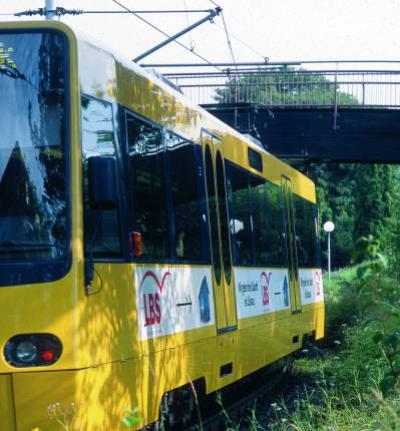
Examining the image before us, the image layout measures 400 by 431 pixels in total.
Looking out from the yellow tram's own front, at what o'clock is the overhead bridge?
The overhead bridge is roughly at 5 o'clock from the yellow tram.

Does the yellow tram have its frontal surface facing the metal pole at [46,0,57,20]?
no

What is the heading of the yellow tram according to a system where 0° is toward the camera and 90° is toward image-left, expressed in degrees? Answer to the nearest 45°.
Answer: approximately 45°
